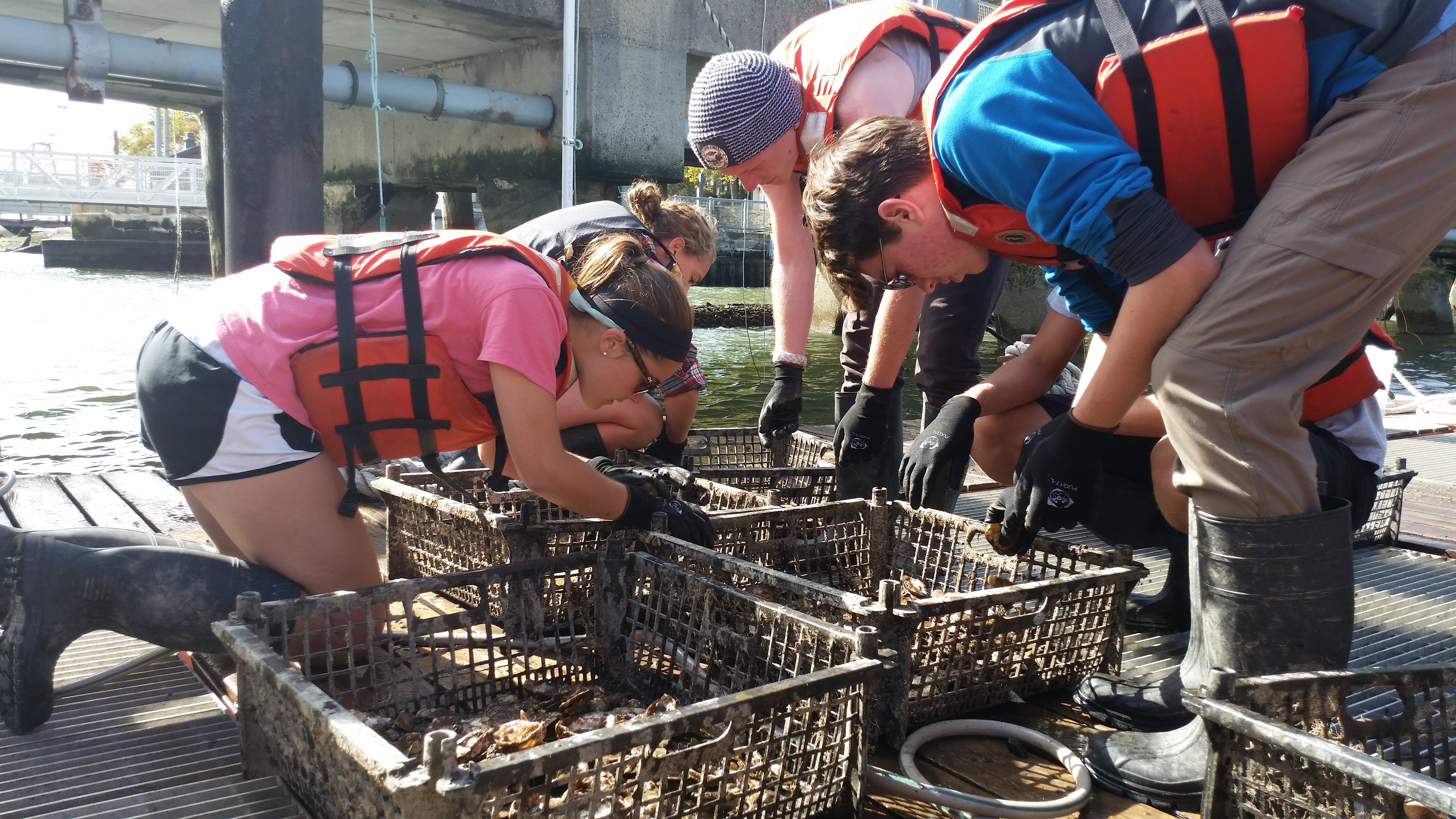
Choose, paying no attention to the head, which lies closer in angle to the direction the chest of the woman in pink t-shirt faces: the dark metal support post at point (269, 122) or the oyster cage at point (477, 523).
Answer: the oyster cage

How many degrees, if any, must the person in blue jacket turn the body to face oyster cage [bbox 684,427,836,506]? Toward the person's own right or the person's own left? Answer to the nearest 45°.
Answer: approximately 45° to the person's own right

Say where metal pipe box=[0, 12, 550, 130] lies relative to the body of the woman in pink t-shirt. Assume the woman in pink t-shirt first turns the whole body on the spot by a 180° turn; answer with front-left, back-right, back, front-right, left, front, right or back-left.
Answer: right

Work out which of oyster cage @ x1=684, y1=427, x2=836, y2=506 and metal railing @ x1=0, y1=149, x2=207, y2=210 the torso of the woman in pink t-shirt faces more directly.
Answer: the oyster cage

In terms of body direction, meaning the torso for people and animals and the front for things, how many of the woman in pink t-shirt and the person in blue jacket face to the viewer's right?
1

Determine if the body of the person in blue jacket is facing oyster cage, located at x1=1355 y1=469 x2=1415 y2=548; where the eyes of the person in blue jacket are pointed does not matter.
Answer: no

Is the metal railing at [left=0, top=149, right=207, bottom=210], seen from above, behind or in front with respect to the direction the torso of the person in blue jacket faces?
in front

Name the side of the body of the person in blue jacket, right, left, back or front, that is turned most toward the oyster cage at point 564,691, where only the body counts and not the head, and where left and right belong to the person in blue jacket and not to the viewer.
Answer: front

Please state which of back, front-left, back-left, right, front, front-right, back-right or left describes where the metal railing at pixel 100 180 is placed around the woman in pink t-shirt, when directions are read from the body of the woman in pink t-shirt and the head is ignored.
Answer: left

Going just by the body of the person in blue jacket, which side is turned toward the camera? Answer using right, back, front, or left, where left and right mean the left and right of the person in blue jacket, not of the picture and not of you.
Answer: left

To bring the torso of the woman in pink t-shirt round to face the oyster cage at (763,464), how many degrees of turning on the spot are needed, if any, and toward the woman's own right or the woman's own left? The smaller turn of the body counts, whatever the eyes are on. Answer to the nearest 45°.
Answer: approximately 45° to the woman's own left

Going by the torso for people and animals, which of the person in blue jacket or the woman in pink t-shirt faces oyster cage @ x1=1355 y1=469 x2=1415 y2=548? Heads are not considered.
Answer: the woman in pink t-shirt

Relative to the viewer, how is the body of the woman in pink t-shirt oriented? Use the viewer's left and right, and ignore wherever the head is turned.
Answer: facing to the right of the viewer

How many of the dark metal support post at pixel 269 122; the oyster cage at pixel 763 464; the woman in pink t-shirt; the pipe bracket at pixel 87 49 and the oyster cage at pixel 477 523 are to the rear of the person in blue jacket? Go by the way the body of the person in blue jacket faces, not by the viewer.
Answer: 0

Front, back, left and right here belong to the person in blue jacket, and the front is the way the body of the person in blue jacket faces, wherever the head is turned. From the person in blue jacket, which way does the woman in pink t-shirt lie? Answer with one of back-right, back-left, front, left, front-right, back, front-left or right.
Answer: front
